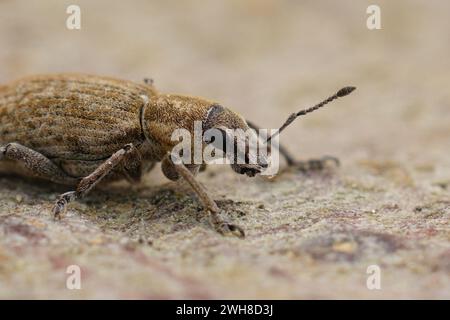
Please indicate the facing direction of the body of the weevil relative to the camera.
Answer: to the viewer's right
